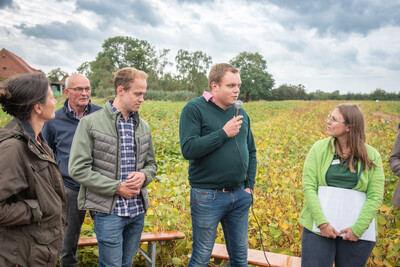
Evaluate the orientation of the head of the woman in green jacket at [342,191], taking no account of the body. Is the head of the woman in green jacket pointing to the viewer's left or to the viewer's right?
to the viewer's left

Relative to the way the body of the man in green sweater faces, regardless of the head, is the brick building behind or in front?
behind

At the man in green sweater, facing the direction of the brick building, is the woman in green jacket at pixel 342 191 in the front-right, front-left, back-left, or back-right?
back-right

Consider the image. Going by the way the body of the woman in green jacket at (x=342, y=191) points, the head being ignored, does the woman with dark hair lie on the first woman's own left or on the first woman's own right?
on the first woman's own right

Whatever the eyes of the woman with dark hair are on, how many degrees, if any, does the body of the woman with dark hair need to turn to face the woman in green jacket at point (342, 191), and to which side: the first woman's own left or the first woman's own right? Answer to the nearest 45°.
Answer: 0° — they already face them

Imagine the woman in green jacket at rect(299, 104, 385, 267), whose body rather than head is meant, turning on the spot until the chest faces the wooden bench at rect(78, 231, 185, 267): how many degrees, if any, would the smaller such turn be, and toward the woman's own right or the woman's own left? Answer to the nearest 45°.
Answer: approximately 90° to the woman's own right

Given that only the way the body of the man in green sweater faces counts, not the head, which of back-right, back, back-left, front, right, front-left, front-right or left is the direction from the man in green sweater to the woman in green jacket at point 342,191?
front-left

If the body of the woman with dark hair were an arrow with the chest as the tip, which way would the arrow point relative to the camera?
to the viewer's right

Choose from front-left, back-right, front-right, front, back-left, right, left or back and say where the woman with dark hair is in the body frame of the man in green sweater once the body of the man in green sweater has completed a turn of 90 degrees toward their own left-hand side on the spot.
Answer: back

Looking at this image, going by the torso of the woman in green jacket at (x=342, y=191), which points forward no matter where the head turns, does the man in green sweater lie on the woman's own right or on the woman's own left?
on the woman's own right

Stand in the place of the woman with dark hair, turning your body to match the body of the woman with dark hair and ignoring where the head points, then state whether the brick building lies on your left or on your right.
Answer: on your left

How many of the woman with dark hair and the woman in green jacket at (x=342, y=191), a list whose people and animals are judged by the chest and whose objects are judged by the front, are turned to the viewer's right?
1
